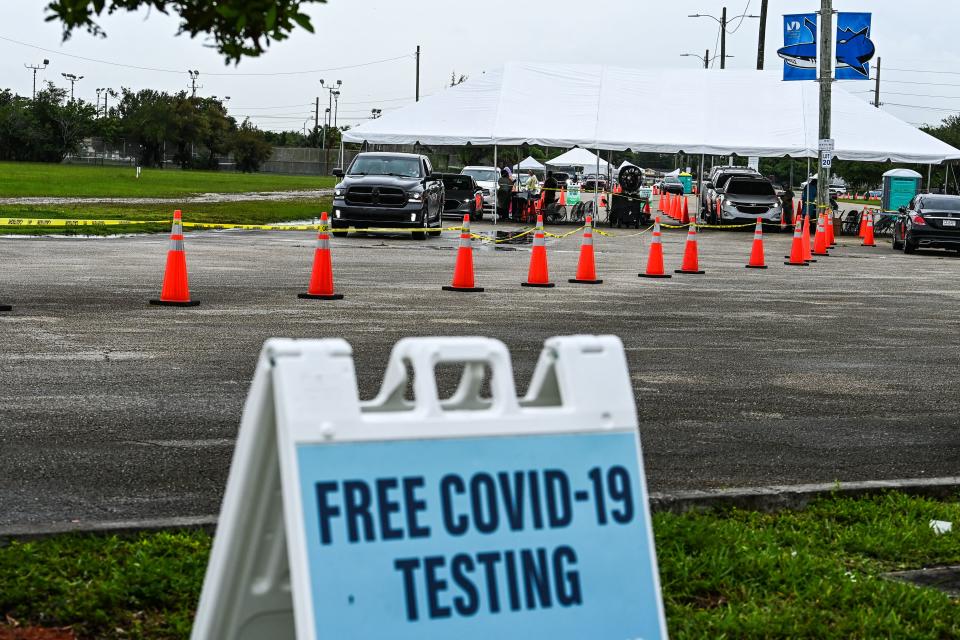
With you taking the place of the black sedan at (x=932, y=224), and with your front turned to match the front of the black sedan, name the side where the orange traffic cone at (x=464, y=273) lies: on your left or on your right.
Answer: on your left

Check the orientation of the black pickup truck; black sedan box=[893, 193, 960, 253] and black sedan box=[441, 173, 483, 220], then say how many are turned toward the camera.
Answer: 2

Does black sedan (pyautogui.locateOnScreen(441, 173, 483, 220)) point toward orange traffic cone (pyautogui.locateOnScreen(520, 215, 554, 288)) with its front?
yes

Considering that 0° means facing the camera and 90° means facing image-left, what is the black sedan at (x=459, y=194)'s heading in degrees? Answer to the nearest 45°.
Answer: approximately 0°

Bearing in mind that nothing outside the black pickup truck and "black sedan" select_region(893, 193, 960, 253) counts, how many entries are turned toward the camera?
1

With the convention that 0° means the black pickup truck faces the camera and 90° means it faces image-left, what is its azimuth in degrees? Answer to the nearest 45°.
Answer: approximately 0°

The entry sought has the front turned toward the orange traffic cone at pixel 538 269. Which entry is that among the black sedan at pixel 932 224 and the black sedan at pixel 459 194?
the black sedan at pixel 459 194

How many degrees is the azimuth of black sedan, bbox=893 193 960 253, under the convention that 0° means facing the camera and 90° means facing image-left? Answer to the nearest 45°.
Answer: approximately 135°
